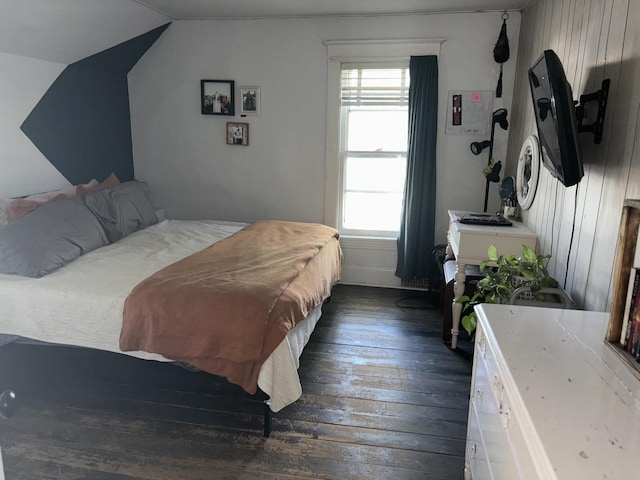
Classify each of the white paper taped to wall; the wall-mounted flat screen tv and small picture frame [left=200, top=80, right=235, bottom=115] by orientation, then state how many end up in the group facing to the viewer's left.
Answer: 1

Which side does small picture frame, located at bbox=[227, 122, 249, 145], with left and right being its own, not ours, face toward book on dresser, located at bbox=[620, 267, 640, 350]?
front

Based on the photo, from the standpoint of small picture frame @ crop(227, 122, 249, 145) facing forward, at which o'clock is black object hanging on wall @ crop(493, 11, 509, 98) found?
The black object hanging on wall is roughly at 10 o'clock from the small picture frame.

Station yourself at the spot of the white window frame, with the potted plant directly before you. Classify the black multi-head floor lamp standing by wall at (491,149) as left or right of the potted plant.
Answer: left

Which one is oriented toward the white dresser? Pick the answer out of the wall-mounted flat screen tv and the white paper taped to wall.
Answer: the white paper taped to wall

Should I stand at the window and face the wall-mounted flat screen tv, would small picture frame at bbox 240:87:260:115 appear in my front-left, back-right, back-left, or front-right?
back-right

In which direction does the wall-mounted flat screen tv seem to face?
to the viewer's left

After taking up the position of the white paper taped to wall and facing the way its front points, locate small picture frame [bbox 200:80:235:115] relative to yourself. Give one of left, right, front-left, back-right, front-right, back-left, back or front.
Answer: right

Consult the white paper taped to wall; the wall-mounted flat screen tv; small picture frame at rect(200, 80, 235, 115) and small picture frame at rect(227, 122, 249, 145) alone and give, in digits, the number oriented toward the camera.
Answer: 3

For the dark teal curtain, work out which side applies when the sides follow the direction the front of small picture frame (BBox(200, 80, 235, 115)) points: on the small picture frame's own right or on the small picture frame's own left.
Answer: on the small picture frame's own left

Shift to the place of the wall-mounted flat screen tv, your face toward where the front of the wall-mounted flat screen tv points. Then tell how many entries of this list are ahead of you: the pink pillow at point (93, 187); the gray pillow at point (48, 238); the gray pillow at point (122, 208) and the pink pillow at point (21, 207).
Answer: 4

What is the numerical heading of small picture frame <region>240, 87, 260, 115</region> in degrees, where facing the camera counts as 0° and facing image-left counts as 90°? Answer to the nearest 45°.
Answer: approximately 0°
